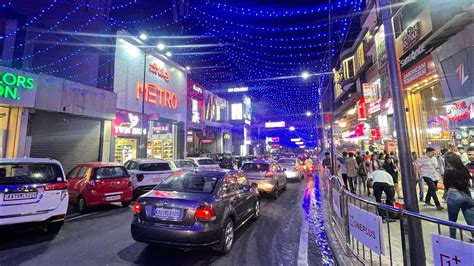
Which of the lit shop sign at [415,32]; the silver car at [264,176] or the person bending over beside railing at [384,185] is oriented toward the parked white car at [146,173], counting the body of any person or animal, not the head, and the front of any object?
the lit shop sign

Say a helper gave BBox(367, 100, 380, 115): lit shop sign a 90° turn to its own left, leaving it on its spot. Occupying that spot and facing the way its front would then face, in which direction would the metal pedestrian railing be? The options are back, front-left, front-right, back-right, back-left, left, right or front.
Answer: front-right

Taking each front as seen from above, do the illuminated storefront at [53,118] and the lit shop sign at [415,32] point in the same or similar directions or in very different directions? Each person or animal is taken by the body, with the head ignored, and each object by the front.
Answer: very different directions

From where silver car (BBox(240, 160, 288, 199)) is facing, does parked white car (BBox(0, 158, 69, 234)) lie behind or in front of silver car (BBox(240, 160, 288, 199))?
behind

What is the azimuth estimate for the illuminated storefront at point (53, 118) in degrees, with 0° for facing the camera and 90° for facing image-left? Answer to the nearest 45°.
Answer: approximately 315°

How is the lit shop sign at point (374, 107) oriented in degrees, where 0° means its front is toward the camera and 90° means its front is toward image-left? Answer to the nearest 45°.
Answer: approximately 45°

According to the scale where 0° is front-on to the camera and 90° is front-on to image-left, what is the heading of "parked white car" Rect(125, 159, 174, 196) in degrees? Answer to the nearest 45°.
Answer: approximately 135°

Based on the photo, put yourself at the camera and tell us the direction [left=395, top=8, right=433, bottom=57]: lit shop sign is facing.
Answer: facing the viewer and to the left of the viewer

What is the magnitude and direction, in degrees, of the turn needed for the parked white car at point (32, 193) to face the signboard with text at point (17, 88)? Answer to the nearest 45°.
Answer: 0° — it already faces it

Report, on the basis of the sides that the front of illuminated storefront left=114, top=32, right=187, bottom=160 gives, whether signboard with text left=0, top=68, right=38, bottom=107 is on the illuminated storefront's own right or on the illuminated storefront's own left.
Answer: on the illuminated storefront's own right

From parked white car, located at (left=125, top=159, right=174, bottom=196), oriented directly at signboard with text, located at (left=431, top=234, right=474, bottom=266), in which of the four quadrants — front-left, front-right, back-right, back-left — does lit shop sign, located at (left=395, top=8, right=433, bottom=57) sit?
front-left
